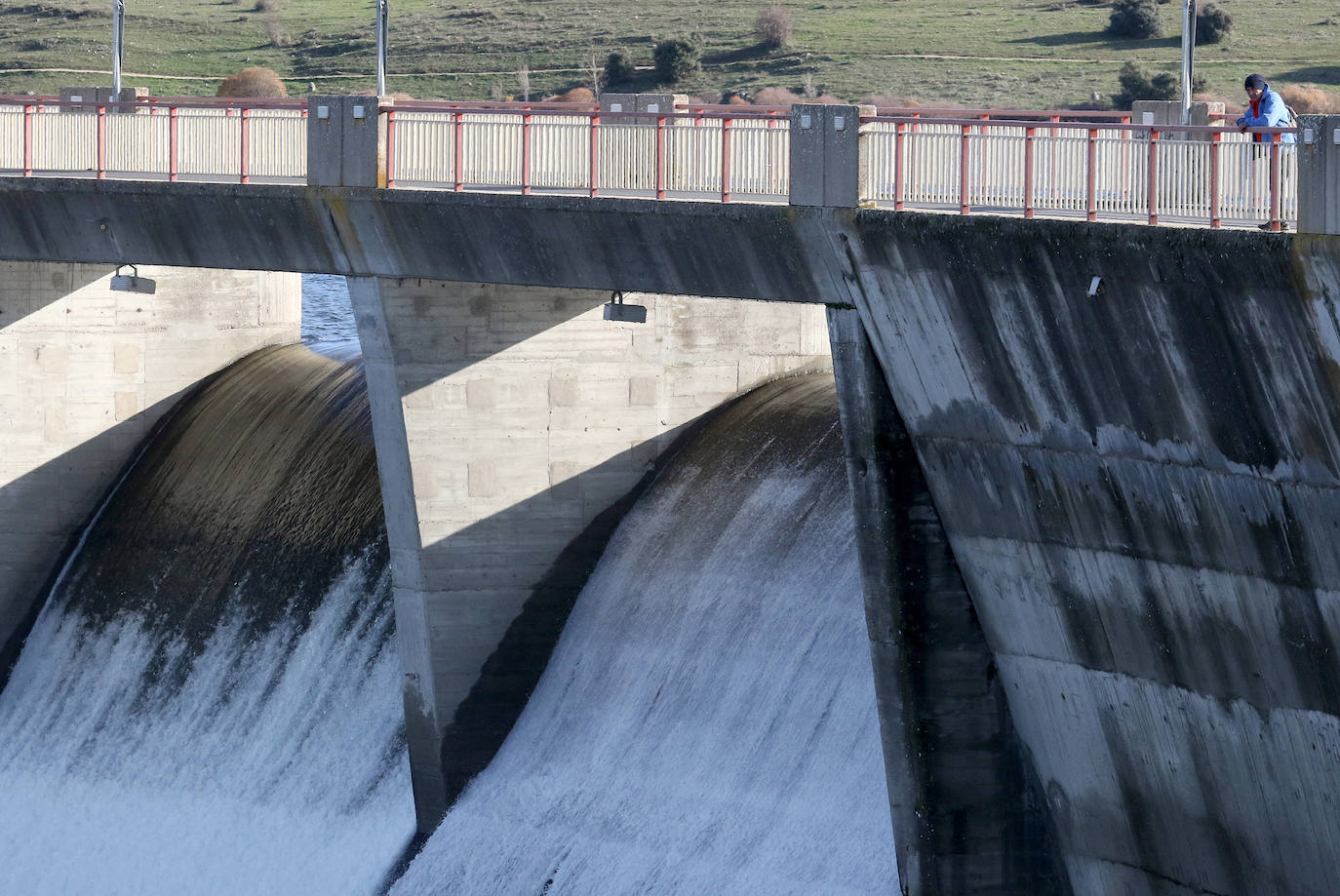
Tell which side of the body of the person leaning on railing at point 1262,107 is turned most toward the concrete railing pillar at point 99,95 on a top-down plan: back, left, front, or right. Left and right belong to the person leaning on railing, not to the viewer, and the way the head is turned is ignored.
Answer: right

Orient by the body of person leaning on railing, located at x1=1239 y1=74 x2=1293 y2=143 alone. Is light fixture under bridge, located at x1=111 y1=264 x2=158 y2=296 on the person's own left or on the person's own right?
on the person's own right

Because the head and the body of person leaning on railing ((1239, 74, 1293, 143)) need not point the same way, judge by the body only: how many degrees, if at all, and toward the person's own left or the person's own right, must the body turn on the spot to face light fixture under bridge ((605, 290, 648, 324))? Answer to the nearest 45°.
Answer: approximately 90° to the person's own right

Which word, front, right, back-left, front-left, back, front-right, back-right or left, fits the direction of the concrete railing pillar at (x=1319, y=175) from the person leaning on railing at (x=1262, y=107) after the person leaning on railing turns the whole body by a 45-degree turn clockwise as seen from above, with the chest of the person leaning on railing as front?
left

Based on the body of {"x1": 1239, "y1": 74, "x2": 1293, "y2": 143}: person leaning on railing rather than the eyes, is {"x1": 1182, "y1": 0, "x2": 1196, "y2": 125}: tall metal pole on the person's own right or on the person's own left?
on the person's own right

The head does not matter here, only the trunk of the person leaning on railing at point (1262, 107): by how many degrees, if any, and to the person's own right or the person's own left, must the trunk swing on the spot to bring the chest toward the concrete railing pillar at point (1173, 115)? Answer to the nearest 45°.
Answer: approximately 135° to the person's own right

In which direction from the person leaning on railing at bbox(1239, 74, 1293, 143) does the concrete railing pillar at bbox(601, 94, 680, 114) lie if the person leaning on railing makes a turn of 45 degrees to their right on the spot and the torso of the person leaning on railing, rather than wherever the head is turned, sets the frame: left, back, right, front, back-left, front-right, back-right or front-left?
front-right
